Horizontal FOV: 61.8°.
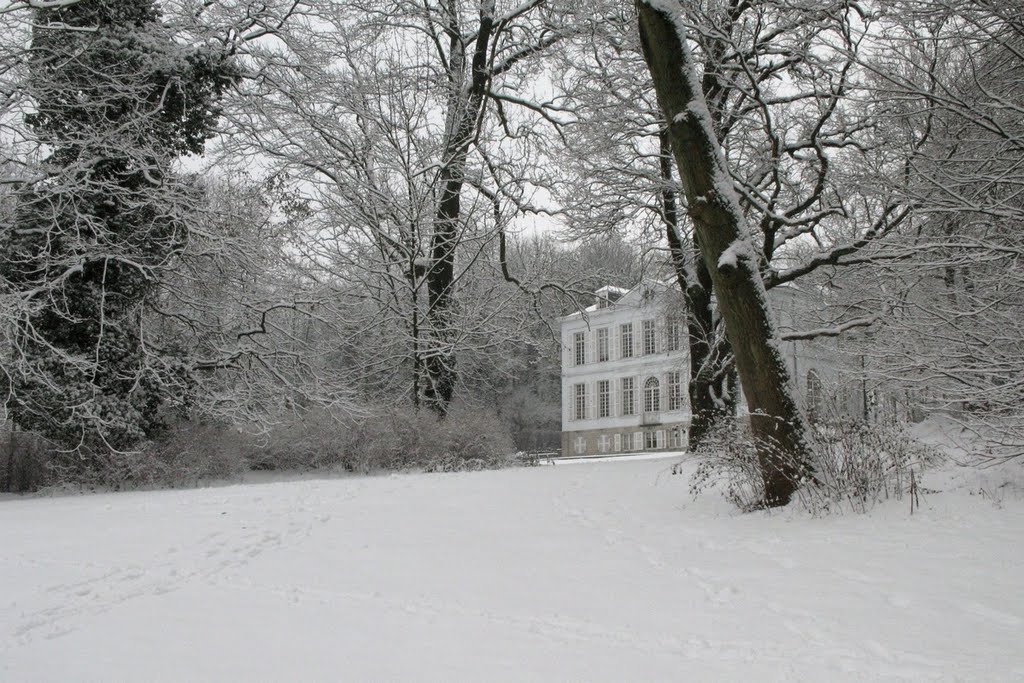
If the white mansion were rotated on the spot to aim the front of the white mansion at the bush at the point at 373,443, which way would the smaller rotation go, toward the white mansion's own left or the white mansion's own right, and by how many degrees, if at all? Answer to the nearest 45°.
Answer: approximately 45° to the white mansion's own left

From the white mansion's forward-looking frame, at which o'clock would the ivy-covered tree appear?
The ivy-covered tree is roughly at 11 o'clock from the white mansion.

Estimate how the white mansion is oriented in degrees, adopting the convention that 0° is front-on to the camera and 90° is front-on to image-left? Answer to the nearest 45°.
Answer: approximately 45°

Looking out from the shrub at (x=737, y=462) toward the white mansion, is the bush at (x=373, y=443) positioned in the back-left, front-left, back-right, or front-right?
front-left

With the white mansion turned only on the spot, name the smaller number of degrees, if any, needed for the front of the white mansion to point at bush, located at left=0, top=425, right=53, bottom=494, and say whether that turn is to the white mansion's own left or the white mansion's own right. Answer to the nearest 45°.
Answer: approximately 45° to the white mansion's own left

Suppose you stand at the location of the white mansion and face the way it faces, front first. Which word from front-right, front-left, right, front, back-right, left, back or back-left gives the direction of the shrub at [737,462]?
front-left

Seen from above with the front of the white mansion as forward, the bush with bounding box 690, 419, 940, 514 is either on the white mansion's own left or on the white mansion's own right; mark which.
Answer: on the white mansion's own left
